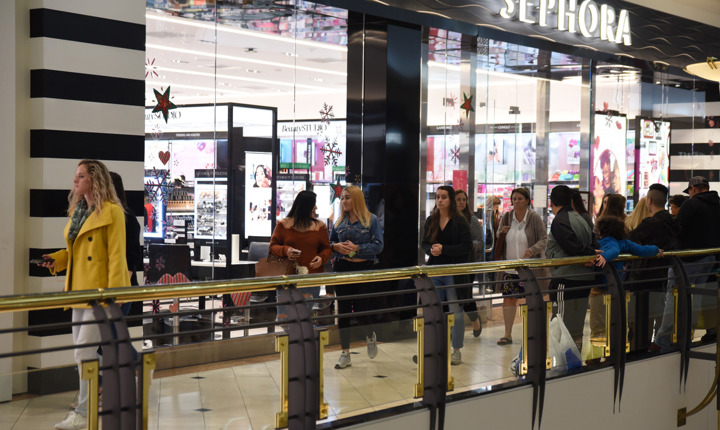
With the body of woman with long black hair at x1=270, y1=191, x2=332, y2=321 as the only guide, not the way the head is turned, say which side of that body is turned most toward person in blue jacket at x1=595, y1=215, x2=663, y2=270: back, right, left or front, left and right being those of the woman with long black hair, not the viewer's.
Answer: left

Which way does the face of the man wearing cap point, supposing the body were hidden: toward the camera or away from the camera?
away from the camera

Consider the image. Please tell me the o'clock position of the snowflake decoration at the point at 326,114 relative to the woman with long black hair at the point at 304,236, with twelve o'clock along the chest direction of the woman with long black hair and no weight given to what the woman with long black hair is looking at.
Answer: The snowflake decoration is roughly at 6 o'clock from the woman with long black hair.

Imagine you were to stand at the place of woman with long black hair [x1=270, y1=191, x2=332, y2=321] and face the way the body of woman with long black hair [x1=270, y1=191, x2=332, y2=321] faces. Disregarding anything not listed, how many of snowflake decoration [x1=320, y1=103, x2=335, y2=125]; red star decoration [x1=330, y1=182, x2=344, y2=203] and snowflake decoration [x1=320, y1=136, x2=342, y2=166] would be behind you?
3

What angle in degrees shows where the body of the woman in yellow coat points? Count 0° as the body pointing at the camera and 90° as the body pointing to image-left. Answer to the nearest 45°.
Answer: approximately 45°

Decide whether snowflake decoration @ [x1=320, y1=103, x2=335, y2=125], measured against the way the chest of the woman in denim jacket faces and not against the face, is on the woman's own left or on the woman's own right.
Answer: on the woman's own right
